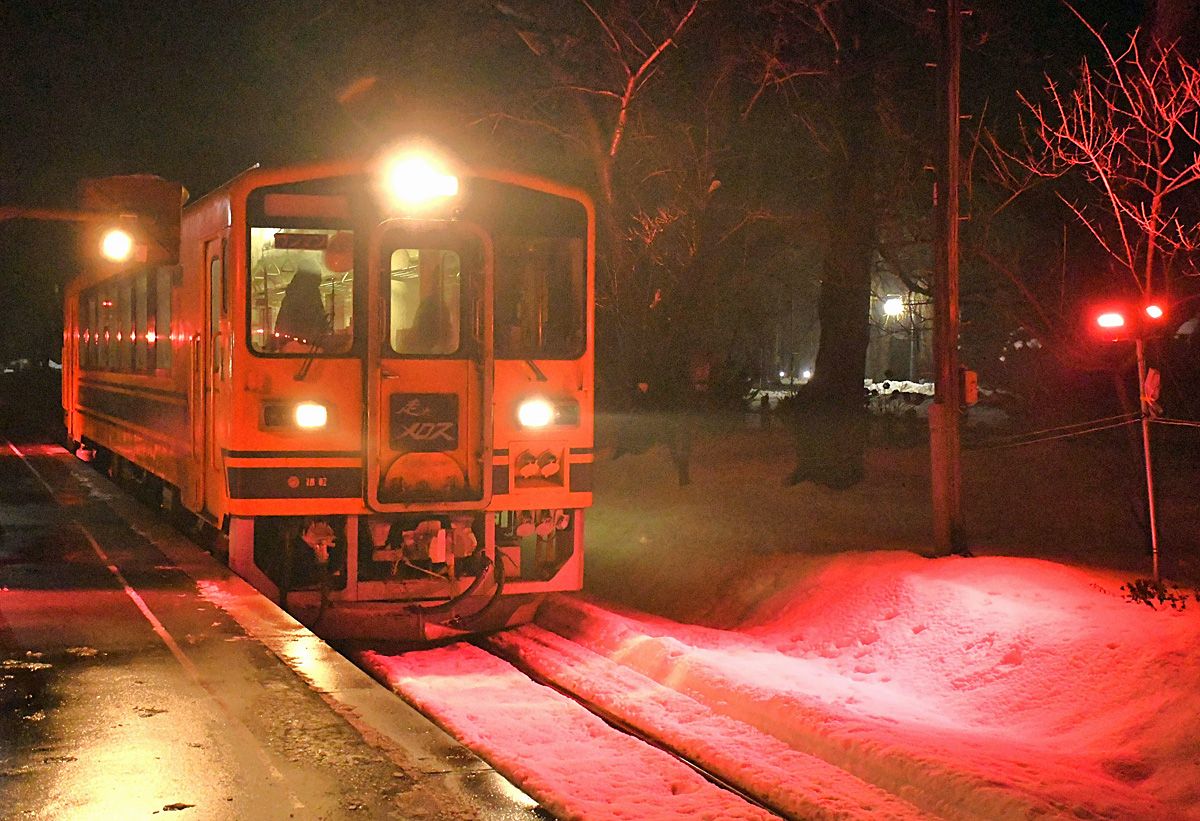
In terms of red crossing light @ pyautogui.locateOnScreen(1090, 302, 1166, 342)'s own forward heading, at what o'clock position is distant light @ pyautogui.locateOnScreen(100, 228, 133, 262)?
The distant light is roughly at 3 o'clock from the red crossing light.

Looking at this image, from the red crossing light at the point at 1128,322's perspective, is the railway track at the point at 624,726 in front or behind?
in front

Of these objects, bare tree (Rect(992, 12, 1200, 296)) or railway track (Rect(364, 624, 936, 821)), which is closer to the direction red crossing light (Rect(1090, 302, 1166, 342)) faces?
the railway track

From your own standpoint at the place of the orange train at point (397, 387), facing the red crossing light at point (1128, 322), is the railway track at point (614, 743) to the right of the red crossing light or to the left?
right

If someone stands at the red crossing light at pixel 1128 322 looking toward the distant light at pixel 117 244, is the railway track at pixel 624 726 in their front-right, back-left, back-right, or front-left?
front-left

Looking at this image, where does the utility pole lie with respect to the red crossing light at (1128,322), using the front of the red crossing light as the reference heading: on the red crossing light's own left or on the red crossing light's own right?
on the red crossing light's own right

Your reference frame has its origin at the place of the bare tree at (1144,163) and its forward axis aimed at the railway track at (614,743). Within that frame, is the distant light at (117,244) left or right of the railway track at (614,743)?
right

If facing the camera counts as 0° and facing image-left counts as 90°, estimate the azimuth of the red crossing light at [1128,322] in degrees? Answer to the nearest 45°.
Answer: approximately 0°

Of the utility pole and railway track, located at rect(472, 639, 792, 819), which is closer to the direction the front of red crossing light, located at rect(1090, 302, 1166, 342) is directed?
the railway track

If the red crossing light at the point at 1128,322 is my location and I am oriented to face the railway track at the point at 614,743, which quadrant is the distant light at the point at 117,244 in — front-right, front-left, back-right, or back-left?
front-right

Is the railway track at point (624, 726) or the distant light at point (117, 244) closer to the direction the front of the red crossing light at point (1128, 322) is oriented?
the railway track
